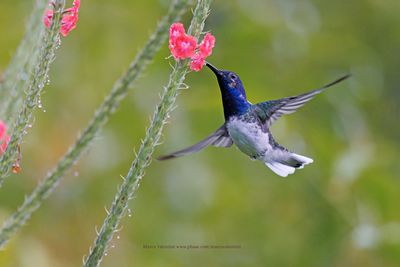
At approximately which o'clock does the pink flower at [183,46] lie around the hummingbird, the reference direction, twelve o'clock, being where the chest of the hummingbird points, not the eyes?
The pink flower is roughly at 11 o'clock from the hummingbird.

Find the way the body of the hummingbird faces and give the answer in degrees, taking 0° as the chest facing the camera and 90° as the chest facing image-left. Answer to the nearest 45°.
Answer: approximately 45°
